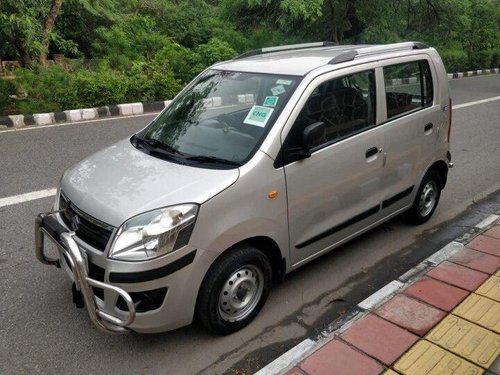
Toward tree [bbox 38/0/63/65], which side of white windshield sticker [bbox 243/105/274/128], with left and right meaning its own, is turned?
right

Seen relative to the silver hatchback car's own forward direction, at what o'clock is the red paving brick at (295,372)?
The red paving brick is roughly at 10 o'clock from the silver hatchback car.

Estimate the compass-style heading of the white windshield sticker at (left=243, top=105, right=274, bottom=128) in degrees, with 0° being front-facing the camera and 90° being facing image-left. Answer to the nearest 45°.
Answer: approximately 45°

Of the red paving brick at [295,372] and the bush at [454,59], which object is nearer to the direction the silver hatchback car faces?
the red paving brick

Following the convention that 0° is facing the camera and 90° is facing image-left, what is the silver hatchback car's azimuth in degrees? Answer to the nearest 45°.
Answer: approximately 45°

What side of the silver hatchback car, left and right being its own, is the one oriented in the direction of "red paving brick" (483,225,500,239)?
back

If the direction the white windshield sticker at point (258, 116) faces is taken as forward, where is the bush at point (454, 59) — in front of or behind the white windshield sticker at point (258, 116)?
behind

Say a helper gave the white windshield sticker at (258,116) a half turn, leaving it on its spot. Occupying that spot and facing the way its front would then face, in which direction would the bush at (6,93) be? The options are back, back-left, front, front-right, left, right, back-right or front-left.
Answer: left

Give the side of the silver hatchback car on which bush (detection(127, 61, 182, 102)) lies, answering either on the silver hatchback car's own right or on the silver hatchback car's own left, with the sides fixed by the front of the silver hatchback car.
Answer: on the silver hatchback car's own right

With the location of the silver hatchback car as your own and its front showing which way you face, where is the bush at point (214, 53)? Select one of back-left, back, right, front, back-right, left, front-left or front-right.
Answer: back-right
